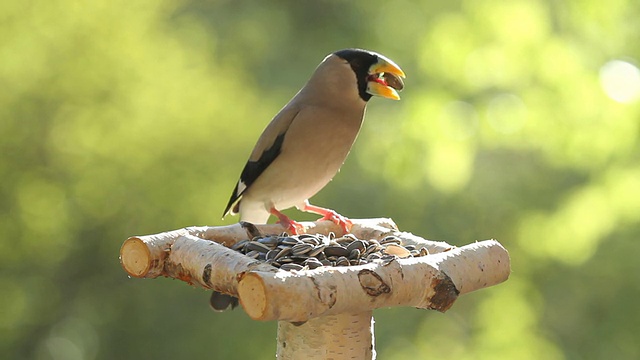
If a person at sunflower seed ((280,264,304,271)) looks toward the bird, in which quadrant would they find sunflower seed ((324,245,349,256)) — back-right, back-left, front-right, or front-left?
front-right

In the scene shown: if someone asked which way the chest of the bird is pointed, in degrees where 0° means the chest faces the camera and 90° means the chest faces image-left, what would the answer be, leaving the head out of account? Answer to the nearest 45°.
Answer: approximately 270°

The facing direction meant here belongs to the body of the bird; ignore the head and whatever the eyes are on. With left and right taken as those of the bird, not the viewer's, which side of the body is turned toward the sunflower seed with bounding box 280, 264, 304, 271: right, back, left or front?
right

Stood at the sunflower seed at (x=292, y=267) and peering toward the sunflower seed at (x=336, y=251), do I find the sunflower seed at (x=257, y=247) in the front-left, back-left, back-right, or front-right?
front-left
